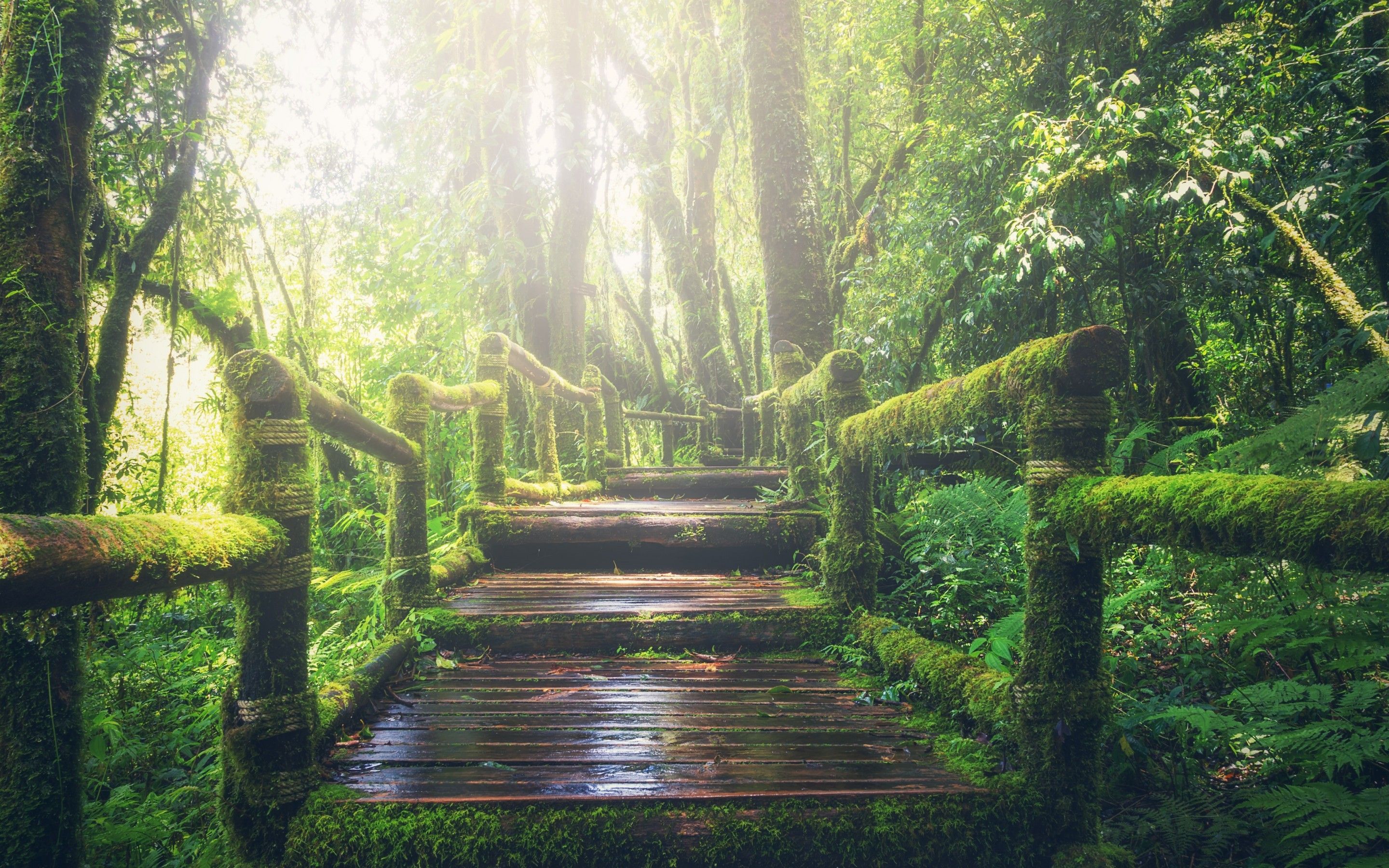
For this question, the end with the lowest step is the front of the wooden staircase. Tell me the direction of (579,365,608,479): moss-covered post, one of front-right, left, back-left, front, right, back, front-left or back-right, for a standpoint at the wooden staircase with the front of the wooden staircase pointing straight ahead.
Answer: back

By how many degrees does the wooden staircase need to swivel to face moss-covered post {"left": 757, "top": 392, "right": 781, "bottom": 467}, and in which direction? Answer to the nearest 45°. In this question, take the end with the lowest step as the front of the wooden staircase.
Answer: approximately 180°

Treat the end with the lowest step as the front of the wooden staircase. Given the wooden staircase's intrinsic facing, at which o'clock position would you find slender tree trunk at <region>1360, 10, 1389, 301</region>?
The slender tree trunk is roughly at 9 o'clock from the wooden staircase.

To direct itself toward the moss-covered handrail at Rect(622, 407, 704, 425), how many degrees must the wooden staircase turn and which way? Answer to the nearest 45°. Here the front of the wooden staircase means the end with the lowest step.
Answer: approximately 180°

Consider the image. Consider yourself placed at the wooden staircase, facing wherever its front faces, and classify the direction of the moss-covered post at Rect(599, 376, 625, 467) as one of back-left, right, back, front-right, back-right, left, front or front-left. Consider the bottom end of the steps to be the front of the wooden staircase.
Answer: back

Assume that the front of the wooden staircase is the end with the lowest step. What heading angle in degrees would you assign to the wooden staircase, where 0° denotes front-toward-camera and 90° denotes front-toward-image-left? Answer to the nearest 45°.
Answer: approximately 0°

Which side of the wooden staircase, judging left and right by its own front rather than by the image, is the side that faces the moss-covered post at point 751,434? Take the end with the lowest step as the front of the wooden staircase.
back

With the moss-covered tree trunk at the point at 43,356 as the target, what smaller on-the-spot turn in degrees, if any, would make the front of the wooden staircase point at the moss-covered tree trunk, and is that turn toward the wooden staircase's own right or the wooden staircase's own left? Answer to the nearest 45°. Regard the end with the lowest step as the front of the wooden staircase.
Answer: approximately 90° to the wooden staircase's own right

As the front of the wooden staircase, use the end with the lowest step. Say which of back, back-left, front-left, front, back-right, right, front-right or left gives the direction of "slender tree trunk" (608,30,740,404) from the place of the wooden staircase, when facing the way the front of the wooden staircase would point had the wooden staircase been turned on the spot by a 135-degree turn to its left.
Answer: front-left

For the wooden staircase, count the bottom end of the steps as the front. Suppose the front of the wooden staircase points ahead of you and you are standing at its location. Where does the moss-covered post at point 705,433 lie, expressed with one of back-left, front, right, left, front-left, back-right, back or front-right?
back

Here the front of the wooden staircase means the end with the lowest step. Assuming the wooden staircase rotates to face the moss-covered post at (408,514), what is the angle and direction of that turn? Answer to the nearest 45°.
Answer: approximately 135° to its right
